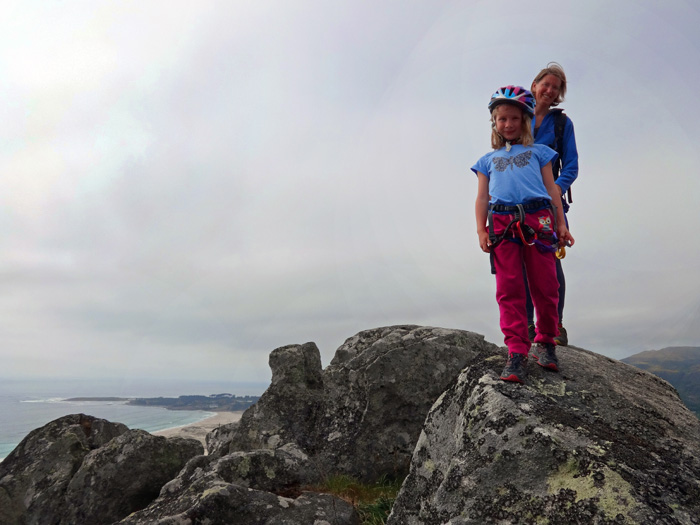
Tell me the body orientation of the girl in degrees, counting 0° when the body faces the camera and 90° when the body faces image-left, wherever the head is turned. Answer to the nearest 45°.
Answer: approximately 0°

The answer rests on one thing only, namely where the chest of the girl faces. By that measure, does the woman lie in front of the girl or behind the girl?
behind

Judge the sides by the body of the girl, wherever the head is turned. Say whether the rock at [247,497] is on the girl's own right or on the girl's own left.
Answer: on the girl's own right
